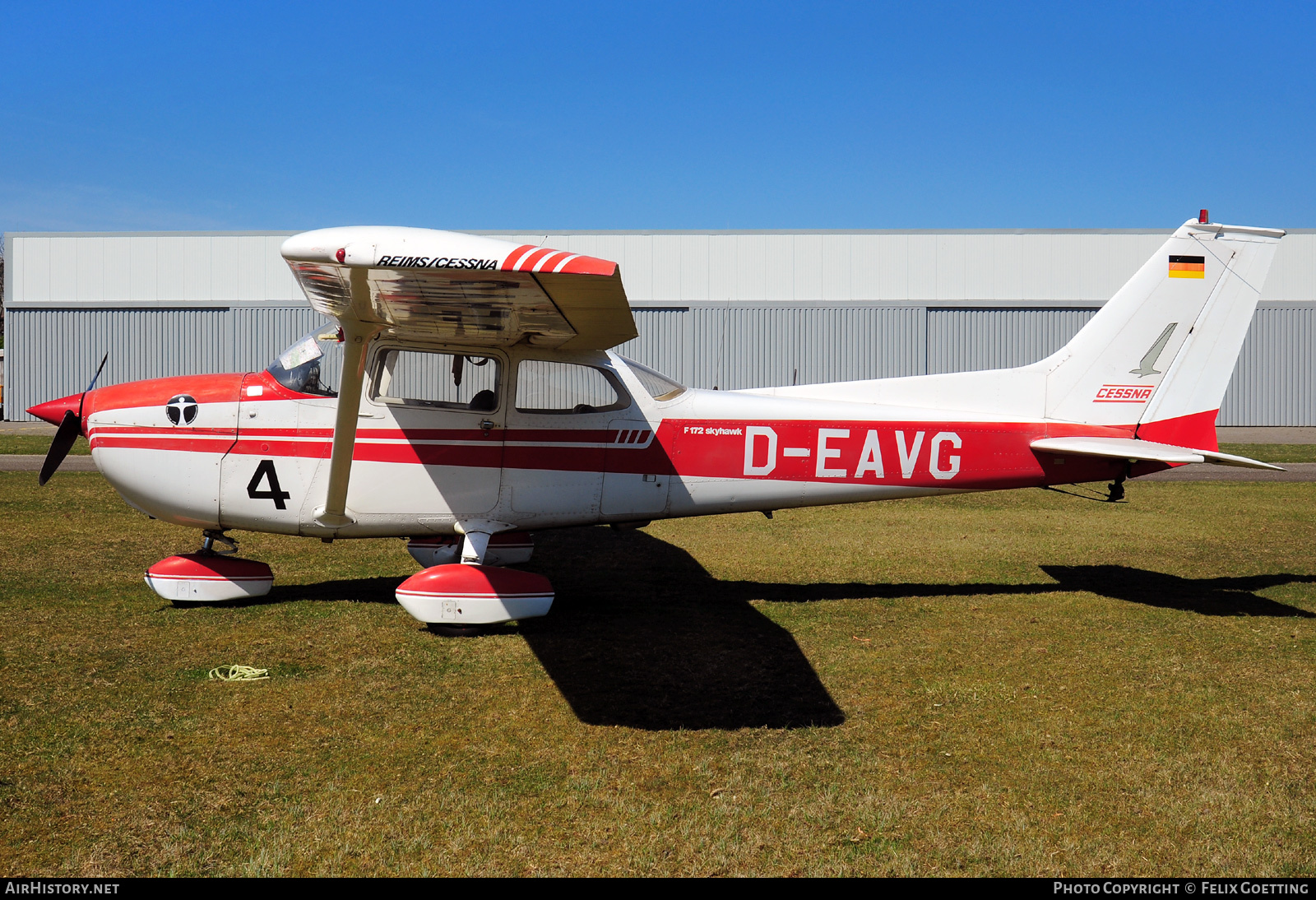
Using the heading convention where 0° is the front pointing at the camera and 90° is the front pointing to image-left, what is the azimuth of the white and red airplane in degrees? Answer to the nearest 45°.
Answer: approximately 90°

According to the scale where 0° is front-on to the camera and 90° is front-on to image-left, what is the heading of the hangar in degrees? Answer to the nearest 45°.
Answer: approximately 0°

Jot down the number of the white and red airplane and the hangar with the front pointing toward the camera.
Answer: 1

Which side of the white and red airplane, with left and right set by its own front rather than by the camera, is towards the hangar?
right

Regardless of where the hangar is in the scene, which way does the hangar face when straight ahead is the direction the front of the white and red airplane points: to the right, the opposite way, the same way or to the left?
to the left

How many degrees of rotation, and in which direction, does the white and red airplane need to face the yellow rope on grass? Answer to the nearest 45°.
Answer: approximately 45° to its left

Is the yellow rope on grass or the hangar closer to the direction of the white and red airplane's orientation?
the yellow rope on grass

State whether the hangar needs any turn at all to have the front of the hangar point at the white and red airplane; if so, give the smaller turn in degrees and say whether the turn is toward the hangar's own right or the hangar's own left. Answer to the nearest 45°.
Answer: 0° — it already faces it
